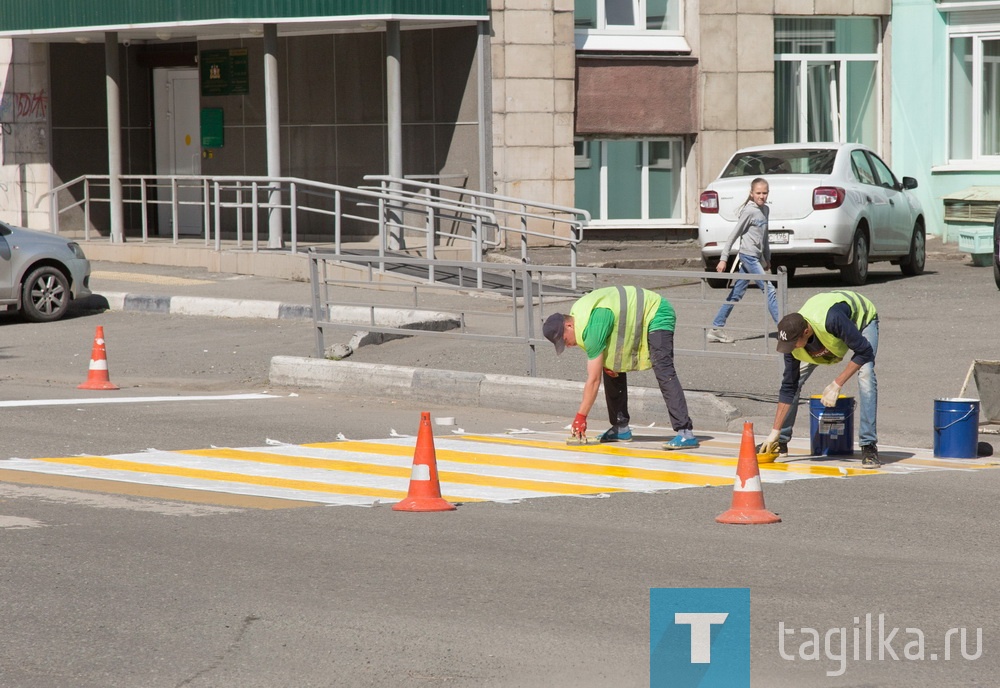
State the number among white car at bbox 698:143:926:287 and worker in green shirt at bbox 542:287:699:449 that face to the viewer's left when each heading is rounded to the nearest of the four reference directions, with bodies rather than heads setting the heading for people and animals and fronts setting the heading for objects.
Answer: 1

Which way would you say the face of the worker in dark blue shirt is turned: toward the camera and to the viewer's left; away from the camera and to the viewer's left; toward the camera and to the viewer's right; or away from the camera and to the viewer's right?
toward the camera and to the viewer's left

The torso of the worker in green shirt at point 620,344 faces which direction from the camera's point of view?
to the viewer's left

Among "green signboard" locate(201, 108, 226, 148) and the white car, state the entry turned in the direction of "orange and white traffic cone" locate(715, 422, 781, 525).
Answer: the green signboard

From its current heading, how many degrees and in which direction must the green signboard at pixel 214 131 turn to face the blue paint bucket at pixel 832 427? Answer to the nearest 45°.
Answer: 0° — it already faces it

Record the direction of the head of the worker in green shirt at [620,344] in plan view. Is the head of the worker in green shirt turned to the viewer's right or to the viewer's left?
to the viewer's left

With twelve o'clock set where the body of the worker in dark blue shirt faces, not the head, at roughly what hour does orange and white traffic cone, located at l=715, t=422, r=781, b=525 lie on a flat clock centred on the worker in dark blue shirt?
The orange and white traffic cone is roughly at 11 o'clock from the worker in dark blue shirt.

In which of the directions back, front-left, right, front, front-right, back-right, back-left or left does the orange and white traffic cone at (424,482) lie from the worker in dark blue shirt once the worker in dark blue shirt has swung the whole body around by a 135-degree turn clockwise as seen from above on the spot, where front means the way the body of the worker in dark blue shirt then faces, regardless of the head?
back-left

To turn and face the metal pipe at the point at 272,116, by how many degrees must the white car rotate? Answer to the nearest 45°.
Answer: approximately 135° to its left

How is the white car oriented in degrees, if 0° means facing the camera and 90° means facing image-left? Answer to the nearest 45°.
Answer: approximately 225°

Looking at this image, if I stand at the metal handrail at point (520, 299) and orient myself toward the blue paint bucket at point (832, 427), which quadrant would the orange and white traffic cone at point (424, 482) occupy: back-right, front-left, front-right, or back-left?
front-right

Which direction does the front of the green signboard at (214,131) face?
toward the camera

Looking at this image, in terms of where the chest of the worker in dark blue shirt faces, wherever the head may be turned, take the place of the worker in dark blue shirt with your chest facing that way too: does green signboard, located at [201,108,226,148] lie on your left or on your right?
on your right

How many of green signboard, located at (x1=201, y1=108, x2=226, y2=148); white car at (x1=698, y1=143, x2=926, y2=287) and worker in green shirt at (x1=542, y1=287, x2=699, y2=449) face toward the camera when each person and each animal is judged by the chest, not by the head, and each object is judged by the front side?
1

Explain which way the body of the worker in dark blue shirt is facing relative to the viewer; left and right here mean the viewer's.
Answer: facing the viewer and to the left of the viewer

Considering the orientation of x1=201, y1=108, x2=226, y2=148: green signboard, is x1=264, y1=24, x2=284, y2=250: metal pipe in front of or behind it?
in front

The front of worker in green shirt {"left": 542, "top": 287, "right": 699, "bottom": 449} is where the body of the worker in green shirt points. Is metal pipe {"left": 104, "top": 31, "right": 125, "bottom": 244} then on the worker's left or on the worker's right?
on the worker's right
